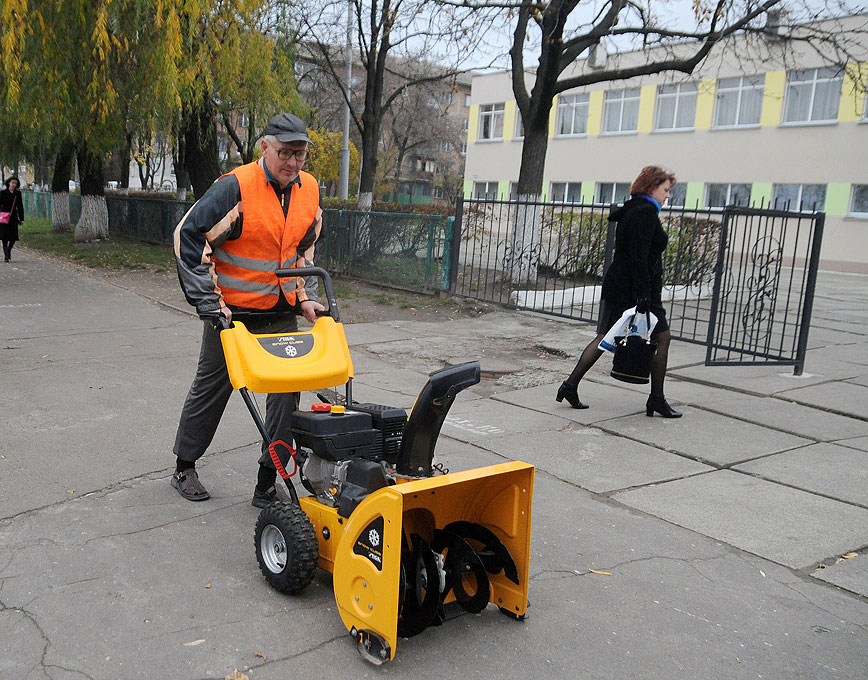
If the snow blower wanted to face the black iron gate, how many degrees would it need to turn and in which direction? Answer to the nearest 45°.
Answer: approximately 90° to its left

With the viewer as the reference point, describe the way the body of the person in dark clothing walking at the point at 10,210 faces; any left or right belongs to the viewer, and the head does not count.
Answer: facing the viewer

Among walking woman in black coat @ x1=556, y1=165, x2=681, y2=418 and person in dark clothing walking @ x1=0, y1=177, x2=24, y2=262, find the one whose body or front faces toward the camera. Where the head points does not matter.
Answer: the person in dark clothing walking

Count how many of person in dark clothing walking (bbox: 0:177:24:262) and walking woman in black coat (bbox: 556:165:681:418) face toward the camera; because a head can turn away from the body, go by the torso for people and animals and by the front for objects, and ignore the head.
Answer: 1

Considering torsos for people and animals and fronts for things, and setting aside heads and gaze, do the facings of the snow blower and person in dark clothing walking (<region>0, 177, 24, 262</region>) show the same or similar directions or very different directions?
same or similar directions

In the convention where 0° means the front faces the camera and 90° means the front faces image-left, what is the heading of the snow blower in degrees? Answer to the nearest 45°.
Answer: approximately 315°
